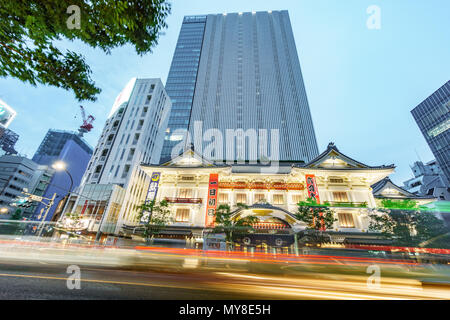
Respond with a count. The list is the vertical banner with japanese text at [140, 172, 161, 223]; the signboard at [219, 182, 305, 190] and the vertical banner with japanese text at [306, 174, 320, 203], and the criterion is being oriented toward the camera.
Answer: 3

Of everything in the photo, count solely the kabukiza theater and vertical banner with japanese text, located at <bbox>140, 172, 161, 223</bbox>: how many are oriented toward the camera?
2

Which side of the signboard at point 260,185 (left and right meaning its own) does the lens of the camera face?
front

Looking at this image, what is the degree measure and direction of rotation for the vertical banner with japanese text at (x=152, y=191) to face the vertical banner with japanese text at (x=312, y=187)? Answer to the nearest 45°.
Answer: approximately 45° to its left

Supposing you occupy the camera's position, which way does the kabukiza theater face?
facing the viewer

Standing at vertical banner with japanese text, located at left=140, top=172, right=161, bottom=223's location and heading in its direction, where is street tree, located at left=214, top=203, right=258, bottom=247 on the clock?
The street tree is roughly at 10 o'clock from the vertical banner with japanese text.

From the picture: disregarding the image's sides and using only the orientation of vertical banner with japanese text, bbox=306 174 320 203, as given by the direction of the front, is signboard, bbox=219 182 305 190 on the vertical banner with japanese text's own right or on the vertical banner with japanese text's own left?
on the vertical banner with japanese text's own right

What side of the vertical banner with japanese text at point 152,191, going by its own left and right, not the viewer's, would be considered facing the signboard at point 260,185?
left

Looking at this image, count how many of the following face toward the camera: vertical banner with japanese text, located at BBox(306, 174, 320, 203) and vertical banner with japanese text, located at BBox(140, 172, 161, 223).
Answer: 2

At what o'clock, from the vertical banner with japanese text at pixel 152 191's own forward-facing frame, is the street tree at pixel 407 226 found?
The street tree is roughly at 10 o'clock from the vertical banner with japanese text.

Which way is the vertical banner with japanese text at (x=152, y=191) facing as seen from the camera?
toward the camera

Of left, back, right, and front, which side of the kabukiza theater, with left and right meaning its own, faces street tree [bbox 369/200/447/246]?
left

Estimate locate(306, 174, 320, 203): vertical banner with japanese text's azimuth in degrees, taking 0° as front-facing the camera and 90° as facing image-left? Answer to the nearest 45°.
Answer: approximately 0°

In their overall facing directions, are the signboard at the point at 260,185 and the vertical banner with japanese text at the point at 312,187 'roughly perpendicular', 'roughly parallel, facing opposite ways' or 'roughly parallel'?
roughly parallel
